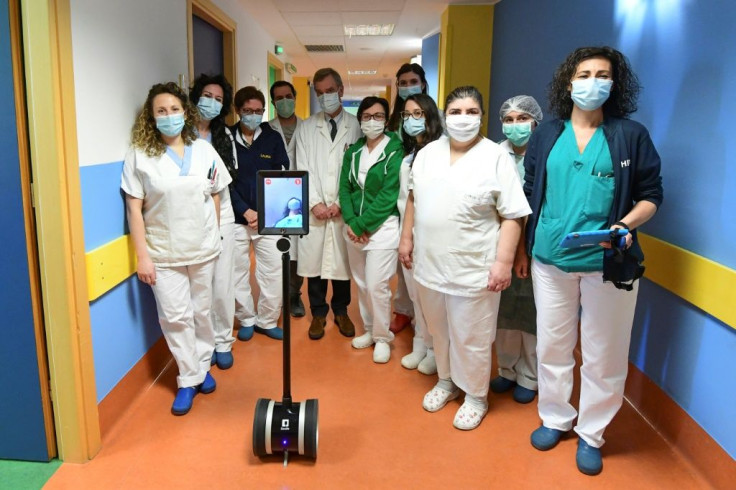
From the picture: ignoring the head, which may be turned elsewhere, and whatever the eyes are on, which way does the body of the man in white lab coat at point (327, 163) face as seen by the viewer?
toward the camera

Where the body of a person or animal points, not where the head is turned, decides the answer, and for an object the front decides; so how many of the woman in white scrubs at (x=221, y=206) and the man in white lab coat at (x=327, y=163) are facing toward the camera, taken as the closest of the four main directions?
2

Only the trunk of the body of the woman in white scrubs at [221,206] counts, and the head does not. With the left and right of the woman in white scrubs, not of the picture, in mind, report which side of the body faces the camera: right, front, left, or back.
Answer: front

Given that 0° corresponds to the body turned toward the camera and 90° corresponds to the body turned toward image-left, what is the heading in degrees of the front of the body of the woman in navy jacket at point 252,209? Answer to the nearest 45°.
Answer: approximately 0°

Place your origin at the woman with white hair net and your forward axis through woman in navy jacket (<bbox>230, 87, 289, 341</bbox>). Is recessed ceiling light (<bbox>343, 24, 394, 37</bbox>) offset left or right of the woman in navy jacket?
right

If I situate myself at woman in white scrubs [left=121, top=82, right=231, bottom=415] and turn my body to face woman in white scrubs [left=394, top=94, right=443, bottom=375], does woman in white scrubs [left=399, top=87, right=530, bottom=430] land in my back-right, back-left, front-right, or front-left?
front-right

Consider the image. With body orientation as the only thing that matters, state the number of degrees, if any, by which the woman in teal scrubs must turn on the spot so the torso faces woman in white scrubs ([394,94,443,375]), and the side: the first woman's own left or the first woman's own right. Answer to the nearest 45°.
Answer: approximately 135° to the first woman's own right

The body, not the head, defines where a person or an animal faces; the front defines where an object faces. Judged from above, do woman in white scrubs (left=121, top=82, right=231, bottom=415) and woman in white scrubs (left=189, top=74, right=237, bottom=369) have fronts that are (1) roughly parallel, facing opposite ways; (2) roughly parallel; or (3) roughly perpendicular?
roughly parallel

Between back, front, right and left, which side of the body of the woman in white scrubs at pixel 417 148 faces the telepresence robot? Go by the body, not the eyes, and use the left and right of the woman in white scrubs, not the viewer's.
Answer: front

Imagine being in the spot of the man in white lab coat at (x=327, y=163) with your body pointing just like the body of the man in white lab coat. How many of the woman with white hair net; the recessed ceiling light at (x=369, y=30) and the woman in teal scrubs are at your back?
1

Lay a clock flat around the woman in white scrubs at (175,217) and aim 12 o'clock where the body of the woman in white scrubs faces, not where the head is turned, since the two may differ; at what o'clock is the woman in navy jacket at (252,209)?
The woman in navy jacket is roughly at 7 o'clock from the woman in white scrubs.

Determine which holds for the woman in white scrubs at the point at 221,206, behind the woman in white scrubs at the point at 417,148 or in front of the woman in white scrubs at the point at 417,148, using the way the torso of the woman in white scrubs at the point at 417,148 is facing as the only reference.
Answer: in front

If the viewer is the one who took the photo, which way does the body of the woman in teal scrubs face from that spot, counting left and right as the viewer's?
facing the viewer

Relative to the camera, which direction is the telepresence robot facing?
toward the camera
